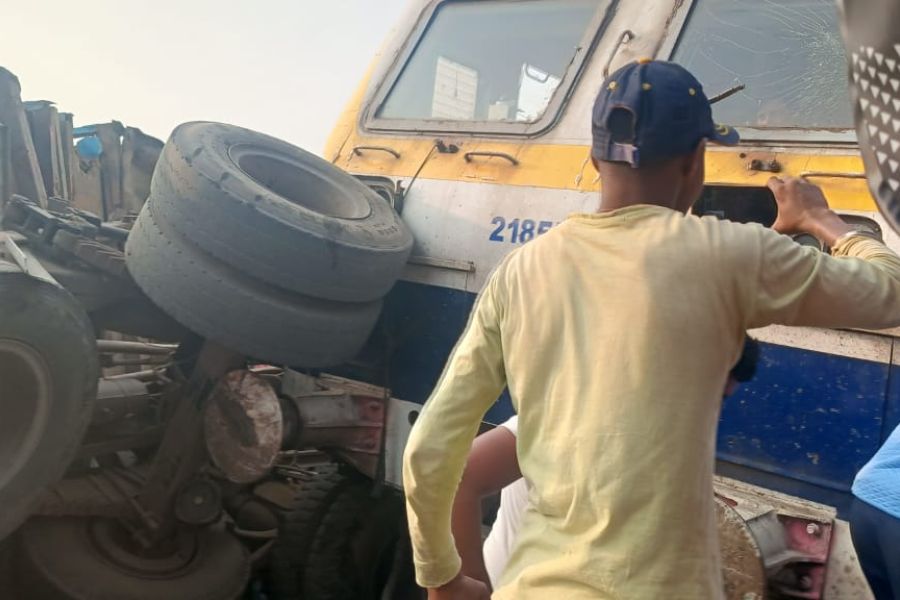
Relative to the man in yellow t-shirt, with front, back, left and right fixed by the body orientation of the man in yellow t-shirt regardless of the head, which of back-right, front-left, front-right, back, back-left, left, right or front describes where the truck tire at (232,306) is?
front-left

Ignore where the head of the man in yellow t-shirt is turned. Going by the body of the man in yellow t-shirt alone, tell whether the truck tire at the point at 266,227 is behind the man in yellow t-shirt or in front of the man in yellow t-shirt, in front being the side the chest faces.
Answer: in front

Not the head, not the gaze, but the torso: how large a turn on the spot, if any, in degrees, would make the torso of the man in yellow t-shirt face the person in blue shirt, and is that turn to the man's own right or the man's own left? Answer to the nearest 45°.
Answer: approximately 45° to the man's own right

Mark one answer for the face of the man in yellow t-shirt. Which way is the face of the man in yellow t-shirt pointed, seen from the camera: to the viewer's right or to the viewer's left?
to the viewer's right

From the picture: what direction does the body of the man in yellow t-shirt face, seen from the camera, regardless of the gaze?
away from the camera
